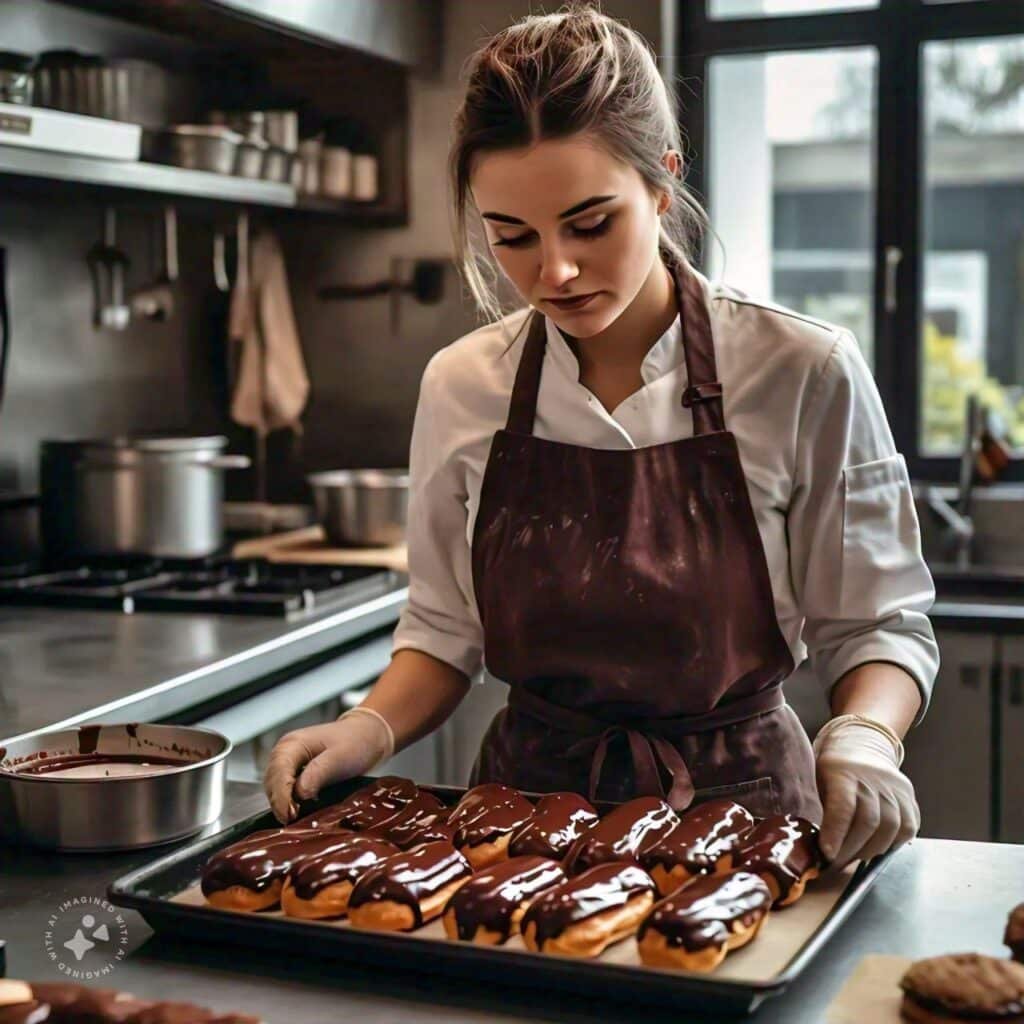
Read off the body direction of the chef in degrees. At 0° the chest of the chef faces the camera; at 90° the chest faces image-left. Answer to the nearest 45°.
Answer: approximately 0°

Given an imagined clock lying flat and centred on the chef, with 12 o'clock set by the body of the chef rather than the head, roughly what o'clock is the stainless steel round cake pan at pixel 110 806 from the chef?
The stainless steel round cake pan is roughly at 2 o'clock from the chef.

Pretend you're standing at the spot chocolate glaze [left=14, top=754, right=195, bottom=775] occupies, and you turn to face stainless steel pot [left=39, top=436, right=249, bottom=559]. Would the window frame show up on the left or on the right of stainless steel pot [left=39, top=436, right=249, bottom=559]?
right

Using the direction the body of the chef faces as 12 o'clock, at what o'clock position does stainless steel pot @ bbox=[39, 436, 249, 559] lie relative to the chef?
The stainless steel pot is roughly at 5 o'clock from the chef.

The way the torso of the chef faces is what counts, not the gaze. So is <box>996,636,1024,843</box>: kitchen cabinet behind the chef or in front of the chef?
behind

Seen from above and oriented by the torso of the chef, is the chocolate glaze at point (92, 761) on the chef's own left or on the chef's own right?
on the chef's own right

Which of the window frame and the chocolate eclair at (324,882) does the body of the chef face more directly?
the chocolate eclair

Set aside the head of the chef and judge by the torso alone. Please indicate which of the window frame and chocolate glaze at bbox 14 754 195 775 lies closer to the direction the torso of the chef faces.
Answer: the chocolate glaze

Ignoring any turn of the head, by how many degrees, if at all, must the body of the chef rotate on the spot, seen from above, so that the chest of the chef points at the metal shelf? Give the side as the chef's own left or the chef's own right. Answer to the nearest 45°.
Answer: approximately 135° to the chef's own right

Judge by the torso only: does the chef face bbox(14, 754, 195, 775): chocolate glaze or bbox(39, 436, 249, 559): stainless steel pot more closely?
the chocolate glaze

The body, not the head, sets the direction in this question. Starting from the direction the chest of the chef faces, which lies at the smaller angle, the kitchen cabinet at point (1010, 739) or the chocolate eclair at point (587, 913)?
the chocolate eclair
